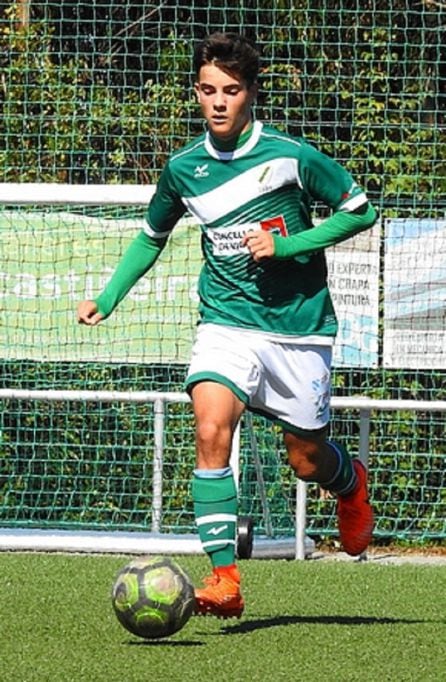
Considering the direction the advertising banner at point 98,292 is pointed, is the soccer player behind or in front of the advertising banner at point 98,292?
in front

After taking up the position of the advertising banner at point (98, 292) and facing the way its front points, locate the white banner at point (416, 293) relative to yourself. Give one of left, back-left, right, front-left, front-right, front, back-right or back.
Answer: left

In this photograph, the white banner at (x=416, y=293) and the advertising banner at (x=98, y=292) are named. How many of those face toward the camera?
2

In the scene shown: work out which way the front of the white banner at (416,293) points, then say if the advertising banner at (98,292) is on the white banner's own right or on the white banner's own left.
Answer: on the white banner's own right

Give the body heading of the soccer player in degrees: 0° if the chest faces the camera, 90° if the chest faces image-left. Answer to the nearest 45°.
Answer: approximately 45°

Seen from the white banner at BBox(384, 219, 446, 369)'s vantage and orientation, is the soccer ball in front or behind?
in front

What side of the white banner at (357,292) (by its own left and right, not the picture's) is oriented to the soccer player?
front

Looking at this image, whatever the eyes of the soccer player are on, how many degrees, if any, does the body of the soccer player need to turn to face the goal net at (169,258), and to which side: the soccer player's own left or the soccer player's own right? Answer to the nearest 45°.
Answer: approximately 135° to the soccer player's own right
